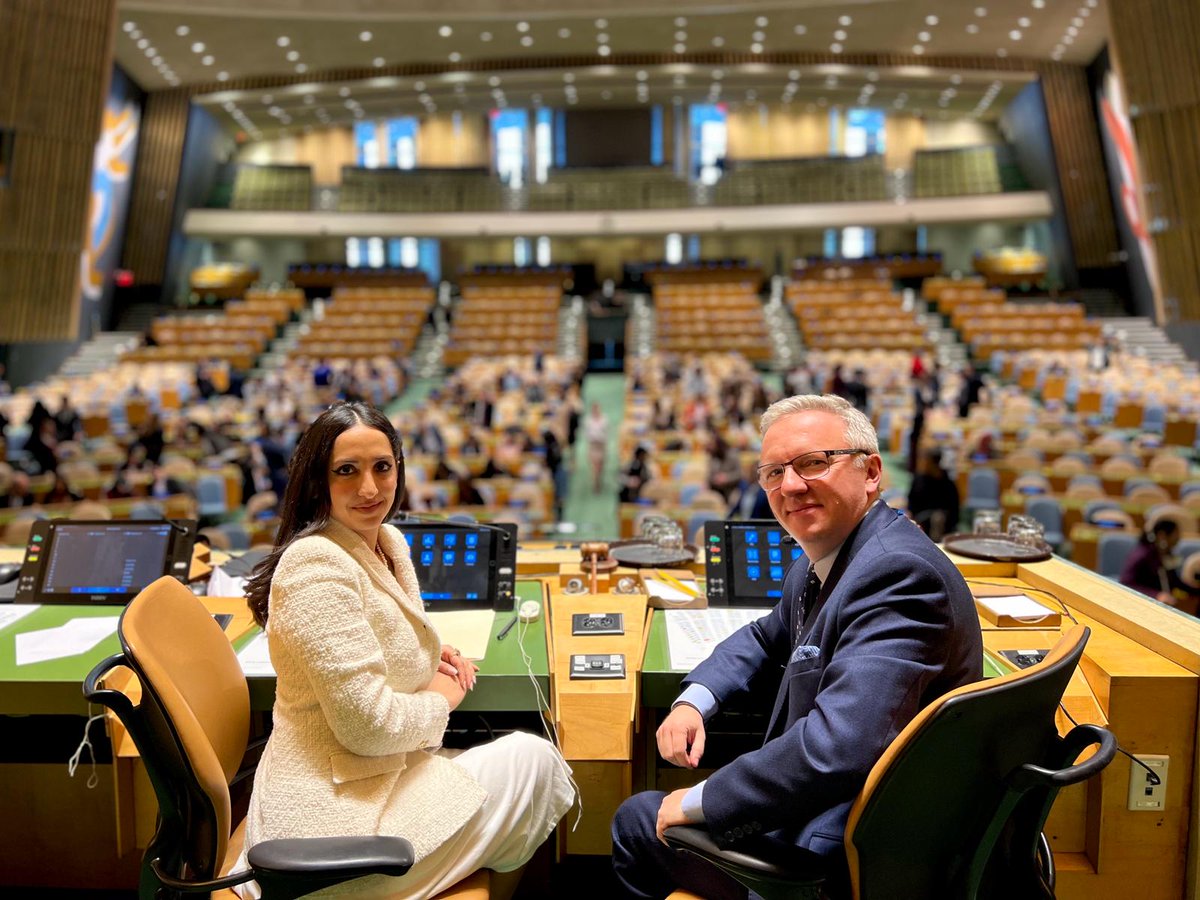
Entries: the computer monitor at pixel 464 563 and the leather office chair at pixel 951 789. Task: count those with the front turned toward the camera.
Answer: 1

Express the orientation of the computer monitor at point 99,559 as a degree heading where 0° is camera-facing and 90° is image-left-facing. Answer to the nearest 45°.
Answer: approximately 0°

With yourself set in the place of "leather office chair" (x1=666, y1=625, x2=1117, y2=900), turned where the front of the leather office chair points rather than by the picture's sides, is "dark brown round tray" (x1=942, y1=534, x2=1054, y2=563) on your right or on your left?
on your right

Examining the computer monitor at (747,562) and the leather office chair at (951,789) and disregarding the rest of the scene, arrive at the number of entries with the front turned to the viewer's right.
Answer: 0

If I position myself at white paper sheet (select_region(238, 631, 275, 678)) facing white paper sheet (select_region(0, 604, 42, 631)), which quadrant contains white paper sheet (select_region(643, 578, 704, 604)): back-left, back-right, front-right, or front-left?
back-right

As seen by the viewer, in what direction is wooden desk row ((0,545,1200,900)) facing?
toward the camera

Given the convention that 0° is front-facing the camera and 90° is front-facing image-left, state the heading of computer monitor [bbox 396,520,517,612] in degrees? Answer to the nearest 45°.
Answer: approximately 0°

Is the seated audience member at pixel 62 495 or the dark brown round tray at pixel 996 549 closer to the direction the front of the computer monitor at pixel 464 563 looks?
the dark brown round tray

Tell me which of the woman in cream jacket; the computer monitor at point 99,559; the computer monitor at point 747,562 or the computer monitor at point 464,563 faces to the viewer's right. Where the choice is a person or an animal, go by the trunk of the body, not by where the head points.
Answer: the woman in cream jacket

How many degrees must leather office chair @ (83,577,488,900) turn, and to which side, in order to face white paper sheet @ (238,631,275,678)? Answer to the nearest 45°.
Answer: approximately 90° to its left

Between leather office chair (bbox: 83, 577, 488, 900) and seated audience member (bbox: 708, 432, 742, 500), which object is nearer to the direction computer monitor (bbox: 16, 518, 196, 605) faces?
the leather office chair

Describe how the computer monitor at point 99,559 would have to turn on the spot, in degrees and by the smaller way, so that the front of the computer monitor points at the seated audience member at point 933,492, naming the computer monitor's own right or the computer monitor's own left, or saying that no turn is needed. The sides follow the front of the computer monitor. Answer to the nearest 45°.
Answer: approximately 90° to the computer monitor's own left

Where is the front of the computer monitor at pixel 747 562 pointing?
toward the camera

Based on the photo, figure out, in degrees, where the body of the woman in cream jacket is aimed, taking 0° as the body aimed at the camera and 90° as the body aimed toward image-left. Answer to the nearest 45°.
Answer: approximately 270°

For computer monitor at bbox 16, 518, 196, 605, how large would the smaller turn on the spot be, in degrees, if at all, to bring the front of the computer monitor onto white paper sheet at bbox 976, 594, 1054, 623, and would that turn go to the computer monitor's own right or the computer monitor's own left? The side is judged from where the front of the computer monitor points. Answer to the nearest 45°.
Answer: approximately 45° to the computer monitor's own left
